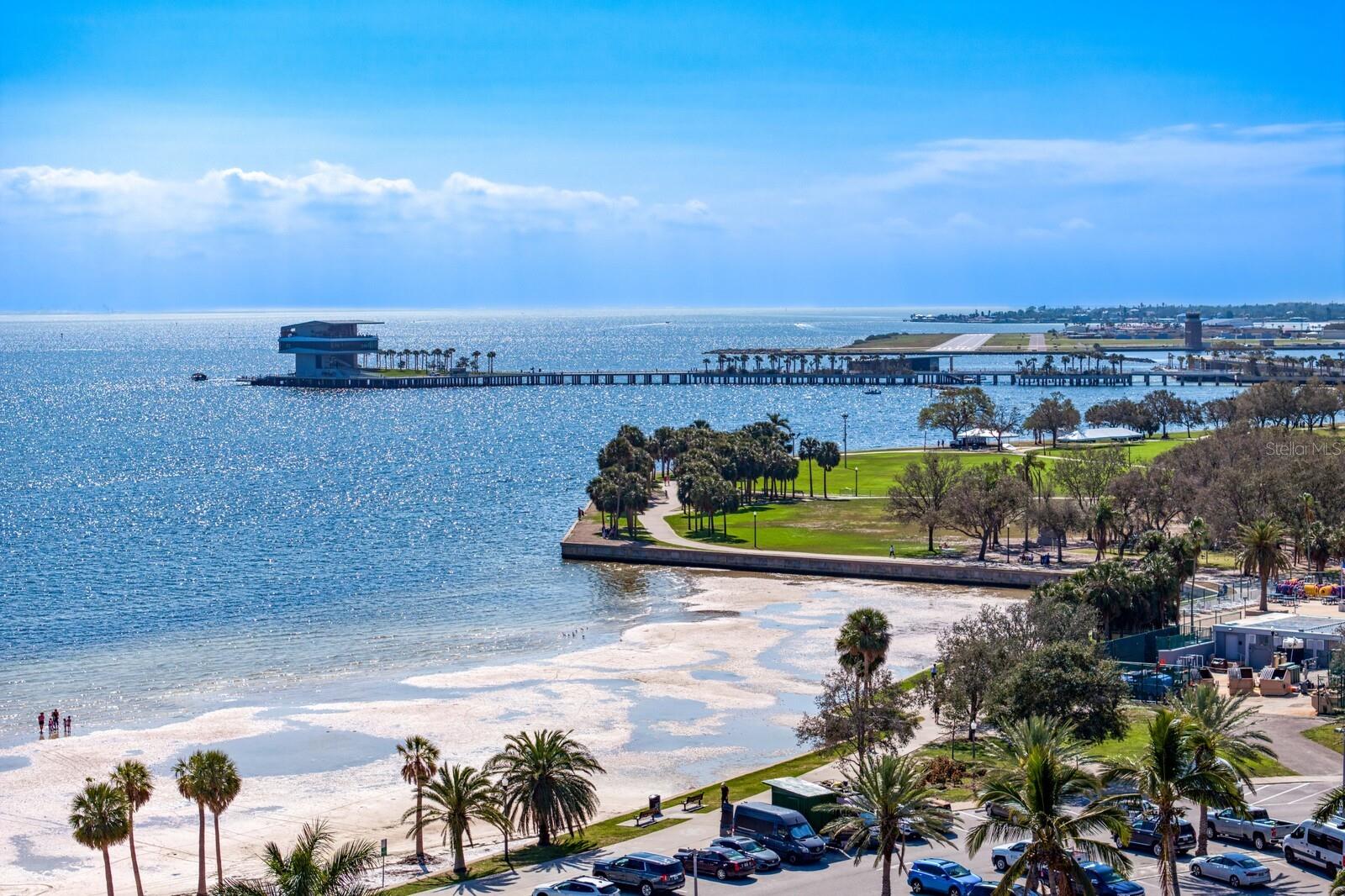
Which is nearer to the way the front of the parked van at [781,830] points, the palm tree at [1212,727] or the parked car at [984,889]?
the parked car

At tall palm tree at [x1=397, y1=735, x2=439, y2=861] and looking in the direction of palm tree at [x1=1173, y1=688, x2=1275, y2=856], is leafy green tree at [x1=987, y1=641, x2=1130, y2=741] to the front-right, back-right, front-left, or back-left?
front-left

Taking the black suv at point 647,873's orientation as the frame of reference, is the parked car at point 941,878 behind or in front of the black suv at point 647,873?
behind

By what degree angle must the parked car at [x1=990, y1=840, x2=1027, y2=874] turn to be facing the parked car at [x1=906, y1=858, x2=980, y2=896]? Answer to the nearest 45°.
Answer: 0° — it already faces it

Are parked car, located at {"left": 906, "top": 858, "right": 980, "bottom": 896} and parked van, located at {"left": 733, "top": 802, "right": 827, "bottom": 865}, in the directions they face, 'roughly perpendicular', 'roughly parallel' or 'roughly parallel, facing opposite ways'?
roughly parallel

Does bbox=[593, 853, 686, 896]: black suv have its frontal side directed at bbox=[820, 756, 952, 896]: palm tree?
no

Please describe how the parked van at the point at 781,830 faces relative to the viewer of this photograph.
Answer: facing the viewer and to the right of the viewer

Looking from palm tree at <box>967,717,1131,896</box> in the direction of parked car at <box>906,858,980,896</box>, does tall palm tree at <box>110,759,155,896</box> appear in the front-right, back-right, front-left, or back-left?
front-left

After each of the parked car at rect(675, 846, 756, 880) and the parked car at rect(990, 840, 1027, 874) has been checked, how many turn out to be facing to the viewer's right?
0
